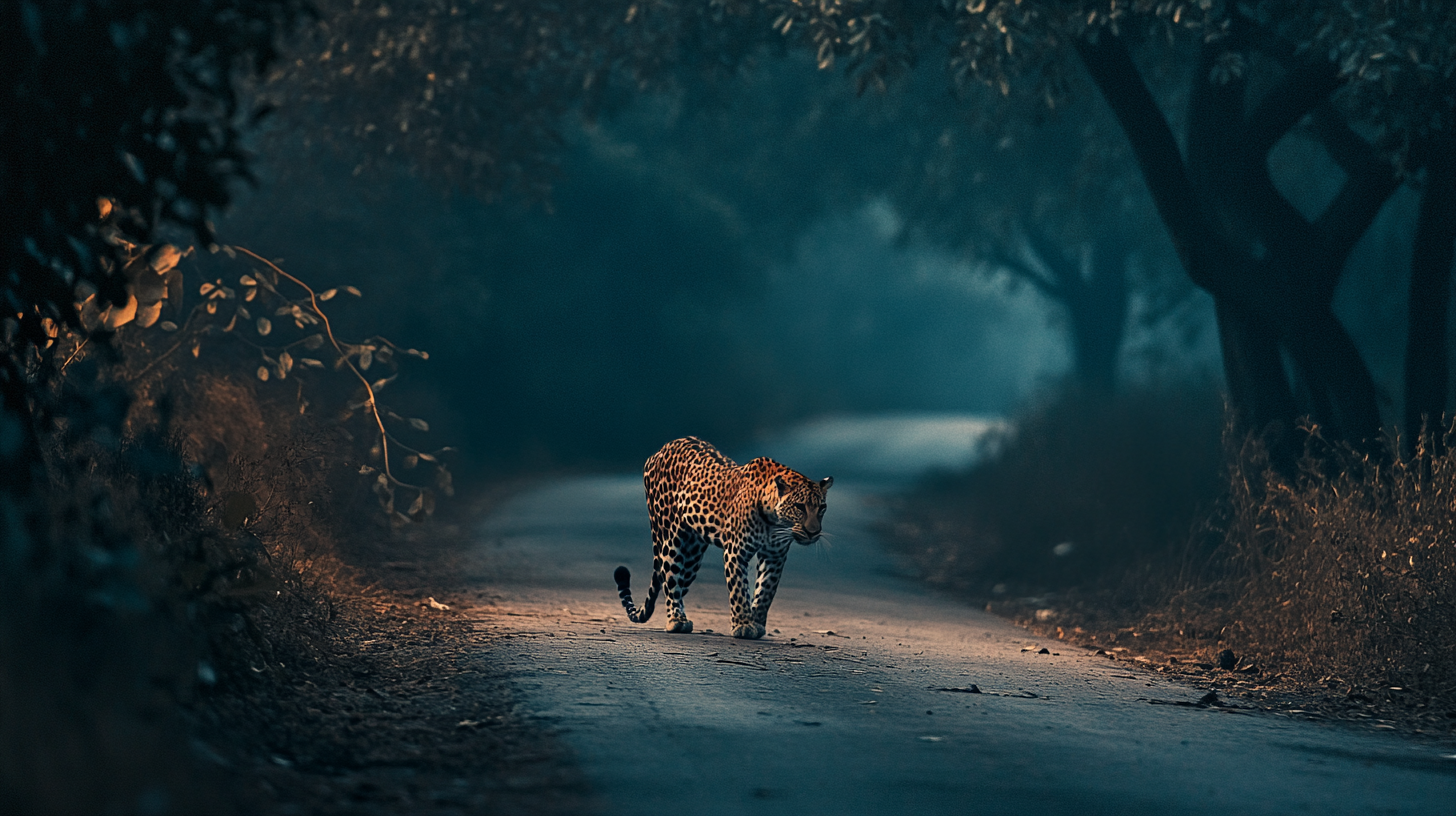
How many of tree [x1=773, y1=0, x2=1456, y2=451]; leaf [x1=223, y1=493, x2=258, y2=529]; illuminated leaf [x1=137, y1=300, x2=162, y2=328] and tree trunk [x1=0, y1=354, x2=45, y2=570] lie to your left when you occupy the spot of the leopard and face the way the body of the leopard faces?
1

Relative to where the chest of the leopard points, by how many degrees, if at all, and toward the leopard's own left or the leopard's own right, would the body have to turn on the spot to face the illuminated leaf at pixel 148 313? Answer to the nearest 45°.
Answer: approximately 135° to the leopard's own right

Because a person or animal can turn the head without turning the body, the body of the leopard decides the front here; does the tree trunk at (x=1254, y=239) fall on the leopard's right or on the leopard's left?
on the leopard's left

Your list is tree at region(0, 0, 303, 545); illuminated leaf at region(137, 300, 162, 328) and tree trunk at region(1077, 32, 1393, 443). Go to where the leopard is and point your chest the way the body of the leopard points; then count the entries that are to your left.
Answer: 1

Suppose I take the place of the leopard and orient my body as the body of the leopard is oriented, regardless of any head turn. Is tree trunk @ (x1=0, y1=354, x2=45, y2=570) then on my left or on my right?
on my right

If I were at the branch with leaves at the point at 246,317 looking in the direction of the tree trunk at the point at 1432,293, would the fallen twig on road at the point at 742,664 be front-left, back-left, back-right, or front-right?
front-right

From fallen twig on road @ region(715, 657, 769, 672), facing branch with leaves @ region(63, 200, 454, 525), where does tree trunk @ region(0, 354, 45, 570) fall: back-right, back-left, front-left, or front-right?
front-left

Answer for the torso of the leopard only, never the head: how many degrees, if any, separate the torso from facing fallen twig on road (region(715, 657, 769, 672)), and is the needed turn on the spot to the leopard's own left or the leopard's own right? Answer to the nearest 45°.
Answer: approximately 45° to the leopard's own right

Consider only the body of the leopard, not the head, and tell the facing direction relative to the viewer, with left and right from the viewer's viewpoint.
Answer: facing the viewer and to the right of the viewer
